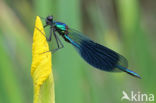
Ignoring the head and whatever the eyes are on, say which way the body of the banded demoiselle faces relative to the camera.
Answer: to the viewer's left
